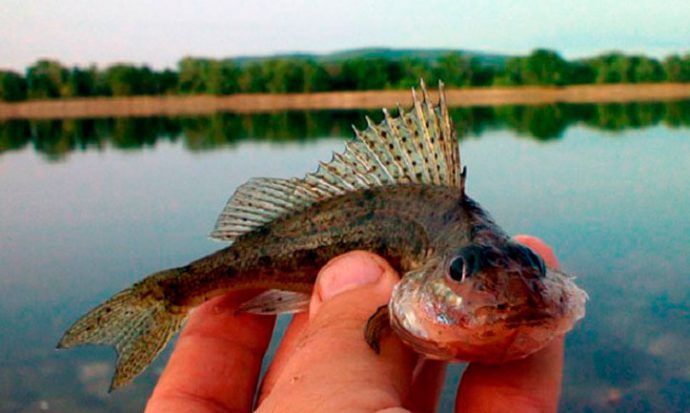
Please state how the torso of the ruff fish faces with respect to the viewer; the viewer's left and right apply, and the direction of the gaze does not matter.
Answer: facing the viewer and to the right of the viewer
